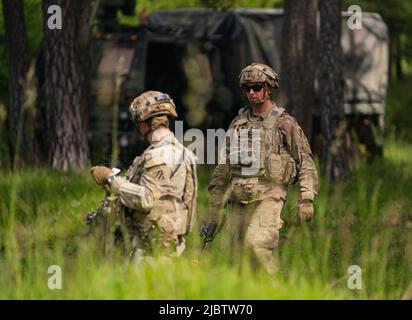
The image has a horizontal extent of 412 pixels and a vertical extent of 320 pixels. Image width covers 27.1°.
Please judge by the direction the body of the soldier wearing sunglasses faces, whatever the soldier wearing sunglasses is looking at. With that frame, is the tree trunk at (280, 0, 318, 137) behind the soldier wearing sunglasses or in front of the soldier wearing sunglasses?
behind

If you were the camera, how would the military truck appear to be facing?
facing the viewer and to the left of the viewer

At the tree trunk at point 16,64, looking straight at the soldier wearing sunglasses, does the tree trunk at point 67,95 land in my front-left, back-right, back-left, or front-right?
front-left

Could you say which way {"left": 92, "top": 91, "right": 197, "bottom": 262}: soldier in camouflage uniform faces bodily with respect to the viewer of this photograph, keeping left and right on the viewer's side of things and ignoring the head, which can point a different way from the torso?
facing away from the viewer and to the left of the viewer

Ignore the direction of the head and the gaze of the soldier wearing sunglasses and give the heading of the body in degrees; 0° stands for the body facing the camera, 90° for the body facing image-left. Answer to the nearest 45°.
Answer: approximately 45°

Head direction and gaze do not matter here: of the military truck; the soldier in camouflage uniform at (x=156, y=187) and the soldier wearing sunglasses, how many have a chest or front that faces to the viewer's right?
0

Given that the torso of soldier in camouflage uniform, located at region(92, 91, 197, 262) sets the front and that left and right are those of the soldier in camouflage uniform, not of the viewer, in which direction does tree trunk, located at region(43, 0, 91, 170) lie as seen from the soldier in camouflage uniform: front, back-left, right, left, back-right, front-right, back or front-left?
front-right

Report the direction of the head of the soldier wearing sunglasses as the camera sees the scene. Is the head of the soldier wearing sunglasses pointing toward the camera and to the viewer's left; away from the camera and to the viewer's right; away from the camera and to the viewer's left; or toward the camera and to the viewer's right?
toward the camera and to the viewer's left

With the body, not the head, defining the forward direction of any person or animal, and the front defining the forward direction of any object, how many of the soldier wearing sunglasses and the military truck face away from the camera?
0

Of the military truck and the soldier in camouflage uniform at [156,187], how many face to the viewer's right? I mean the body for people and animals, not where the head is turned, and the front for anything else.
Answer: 0
